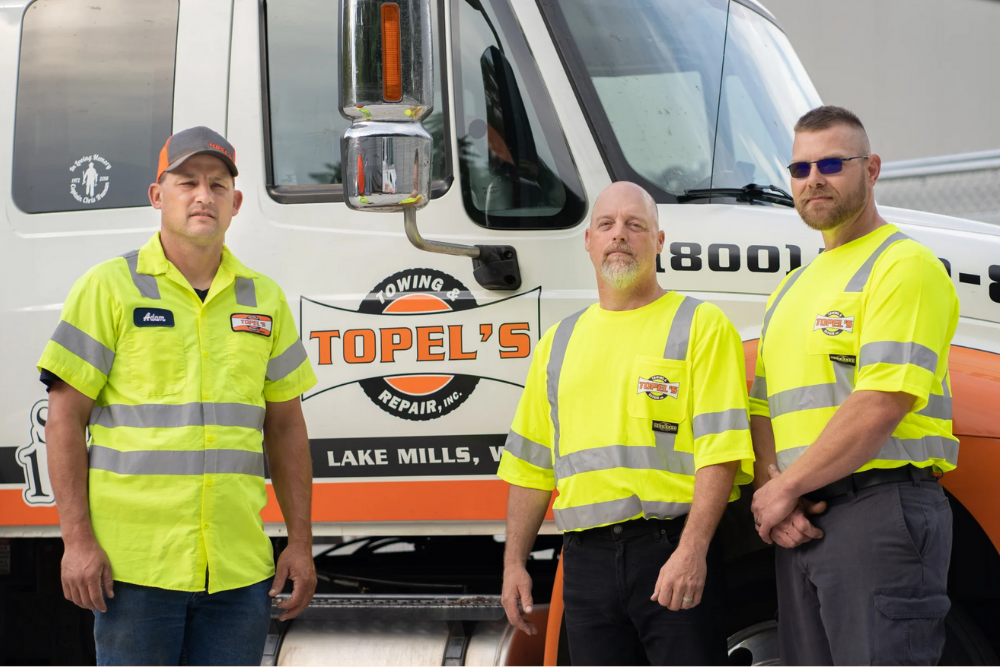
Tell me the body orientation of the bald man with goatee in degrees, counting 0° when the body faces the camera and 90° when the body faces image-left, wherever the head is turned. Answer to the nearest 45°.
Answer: approximately 0°

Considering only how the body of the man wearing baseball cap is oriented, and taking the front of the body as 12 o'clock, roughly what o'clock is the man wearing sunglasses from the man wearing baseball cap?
The man wearing sunglasses is roughly at 10 o'clock from the man wearing baseball cap.

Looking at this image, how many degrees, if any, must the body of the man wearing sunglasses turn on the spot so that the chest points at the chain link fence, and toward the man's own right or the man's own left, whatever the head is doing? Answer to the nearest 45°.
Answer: approximately 135° to the man's own right

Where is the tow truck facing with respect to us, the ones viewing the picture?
facing to the right of the viewer

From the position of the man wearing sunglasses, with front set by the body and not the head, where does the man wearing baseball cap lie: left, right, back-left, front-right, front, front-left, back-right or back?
front-right

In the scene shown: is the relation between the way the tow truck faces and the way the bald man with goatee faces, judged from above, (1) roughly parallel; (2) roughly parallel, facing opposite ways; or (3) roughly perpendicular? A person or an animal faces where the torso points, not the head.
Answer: roughly perpendicular

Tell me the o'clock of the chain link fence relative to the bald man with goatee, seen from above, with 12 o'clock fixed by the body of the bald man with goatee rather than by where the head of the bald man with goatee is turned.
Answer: The chain link fence is roughly at 7 o'clock from the bald man with goatee.

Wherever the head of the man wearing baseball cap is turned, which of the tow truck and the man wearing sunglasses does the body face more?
the man wearing sunglasses

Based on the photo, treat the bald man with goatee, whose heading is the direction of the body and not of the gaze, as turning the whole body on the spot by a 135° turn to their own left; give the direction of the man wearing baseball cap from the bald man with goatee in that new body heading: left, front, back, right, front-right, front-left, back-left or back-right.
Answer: back-left

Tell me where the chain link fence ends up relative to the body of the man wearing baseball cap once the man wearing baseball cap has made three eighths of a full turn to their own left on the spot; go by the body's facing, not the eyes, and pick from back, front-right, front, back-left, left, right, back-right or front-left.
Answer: front
